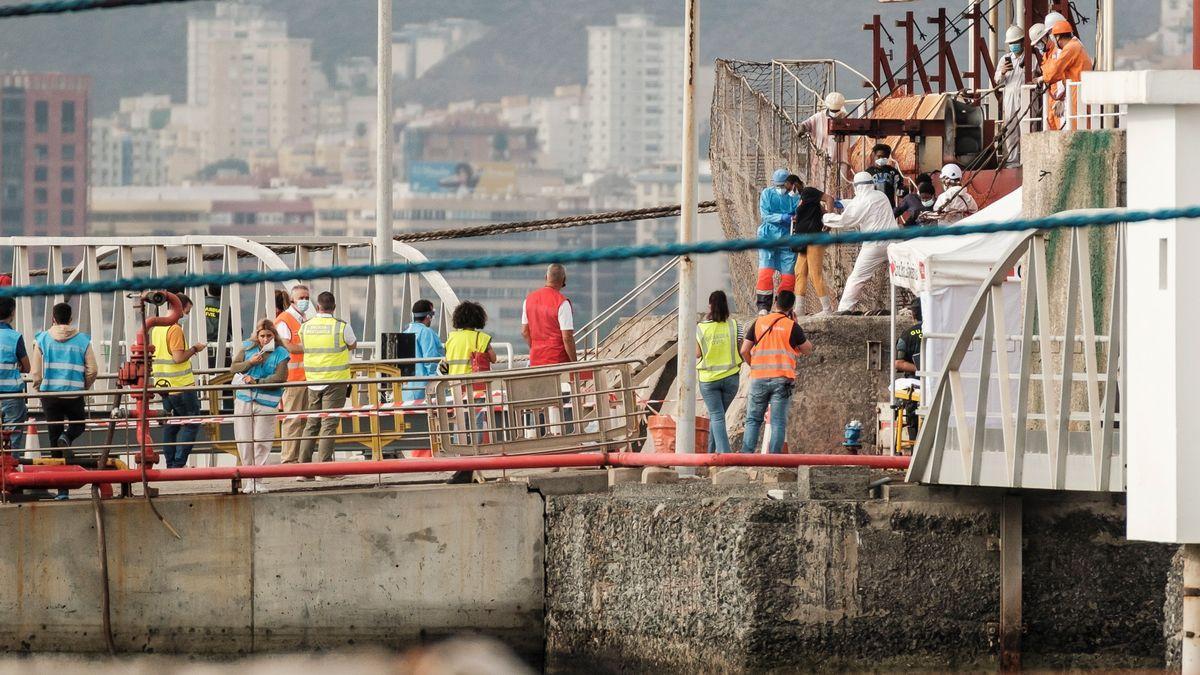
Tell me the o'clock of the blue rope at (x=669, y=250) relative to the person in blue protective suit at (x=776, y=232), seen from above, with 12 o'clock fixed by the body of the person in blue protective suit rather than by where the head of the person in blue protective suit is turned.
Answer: The blue rope is roughly at 12 o'clock from the person in blue protective suit.

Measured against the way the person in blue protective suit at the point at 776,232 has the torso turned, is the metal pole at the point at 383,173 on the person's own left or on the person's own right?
on the person's own right

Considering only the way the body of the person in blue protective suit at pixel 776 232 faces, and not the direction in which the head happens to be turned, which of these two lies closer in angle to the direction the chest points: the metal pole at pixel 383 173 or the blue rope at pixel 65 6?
the blue rope

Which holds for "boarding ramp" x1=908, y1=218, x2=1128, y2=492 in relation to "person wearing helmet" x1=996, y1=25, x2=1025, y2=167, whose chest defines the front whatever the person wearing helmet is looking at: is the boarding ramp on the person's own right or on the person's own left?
on the person's own left

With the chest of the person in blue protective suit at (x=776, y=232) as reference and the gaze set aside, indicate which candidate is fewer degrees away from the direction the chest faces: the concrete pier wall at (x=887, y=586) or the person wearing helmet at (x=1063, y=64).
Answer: the concrete pier wall

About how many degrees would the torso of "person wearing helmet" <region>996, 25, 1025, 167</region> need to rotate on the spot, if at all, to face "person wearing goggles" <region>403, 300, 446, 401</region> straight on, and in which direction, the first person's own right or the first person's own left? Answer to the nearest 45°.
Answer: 0° — they already face them
